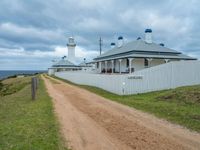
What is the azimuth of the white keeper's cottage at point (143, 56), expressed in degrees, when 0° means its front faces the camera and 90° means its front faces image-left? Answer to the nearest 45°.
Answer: approximately 45°
